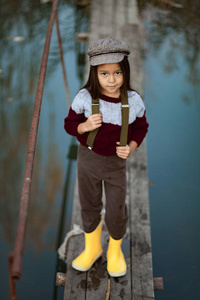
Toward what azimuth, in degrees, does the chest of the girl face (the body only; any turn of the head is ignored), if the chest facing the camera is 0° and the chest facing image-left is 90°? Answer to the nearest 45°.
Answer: approximately 0°
